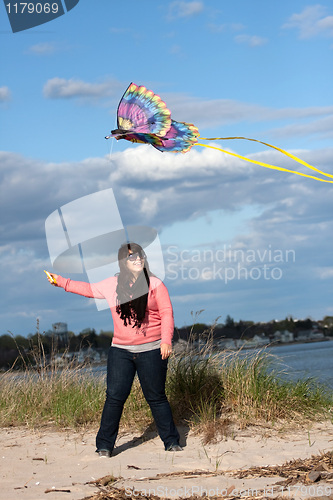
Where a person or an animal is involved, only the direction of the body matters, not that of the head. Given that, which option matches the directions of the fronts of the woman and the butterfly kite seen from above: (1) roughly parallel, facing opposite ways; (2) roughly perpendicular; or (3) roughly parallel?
roughly perpendicular

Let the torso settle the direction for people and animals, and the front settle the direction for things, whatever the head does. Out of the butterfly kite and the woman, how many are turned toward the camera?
1

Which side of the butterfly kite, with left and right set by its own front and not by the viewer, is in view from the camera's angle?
left

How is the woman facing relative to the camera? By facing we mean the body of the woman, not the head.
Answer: toward the camera

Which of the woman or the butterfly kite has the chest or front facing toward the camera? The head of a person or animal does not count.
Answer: the woman
